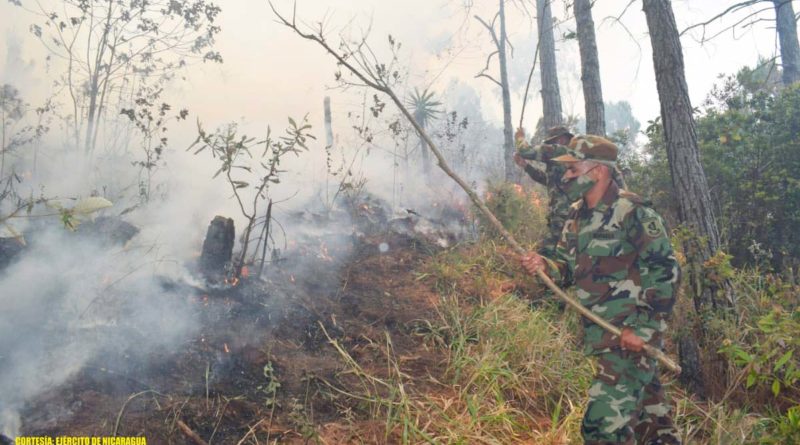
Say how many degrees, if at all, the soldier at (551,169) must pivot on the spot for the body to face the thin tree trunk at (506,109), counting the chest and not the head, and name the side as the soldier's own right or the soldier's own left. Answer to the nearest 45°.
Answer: approximately 90° to the soldier's own right

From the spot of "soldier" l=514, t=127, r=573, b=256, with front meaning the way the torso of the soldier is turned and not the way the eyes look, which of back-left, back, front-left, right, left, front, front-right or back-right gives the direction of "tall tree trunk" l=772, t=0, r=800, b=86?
back-right

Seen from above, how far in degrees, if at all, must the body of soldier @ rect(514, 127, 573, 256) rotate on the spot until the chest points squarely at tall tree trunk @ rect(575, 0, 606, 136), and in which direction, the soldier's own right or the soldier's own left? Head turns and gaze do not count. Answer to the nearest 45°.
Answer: approximately 90° to the soldier's own right

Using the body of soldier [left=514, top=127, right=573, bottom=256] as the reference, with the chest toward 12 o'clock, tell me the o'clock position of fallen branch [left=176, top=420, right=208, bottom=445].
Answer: The fallen branch is roughly at 10 o'clock from the soldier.

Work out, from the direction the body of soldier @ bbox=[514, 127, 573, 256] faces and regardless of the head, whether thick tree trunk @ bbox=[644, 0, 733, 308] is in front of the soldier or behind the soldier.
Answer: behind

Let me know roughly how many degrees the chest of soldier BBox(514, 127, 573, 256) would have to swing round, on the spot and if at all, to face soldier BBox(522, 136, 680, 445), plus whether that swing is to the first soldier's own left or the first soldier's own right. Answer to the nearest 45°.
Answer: approximately 90° to the first soldier's own left

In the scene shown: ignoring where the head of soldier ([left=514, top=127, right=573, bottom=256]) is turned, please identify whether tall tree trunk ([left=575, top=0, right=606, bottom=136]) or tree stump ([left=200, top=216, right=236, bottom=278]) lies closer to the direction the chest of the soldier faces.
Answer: the tree stump

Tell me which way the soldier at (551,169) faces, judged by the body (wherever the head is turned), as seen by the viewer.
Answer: to the viewer's left

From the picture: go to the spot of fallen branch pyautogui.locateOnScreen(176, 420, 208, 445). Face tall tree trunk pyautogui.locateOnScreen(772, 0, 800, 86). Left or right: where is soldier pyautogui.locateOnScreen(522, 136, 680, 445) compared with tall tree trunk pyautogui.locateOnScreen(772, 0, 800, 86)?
right

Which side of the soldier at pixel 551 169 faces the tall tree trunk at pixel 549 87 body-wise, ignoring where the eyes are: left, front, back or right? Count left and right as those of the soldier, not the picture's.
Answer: right
